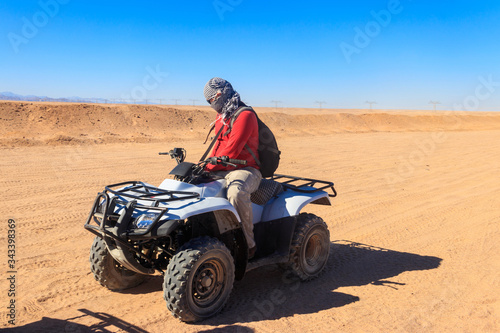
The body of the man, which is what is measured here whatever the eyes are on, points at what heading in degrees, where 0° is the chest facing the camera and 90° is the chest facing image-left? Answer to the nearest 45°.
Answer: approximately 45°

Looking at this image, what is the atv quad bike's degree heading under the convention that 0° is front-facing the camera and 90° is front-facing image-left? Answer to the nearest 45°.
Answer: approximately 45°
